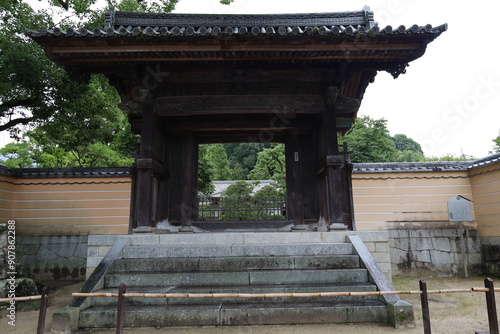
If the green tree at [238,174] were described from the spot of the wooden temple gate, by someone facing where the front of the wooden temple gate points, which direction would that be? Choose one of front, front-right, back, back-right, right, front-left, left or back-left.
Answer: back

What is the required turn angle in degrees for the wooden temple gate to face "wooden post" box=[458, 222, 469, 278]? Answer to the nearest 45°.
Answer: approximately 90° to its left

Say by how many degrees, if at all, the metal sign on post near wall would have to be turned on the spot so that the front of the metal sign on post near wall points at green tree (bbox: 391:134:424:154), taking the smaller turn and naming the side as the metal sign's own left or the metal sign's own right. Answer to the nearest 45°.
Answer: approximately 180°

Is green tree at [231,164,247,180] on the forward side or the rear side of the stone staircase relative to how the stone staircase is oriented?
on the rear side

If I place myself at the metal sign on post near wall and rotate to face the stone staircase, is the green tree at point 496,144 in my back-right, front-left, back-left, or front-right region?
back-right

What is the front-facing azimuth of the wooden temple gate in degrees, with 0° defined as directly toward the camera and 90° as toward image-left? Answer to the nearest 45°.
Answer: approximately 0°

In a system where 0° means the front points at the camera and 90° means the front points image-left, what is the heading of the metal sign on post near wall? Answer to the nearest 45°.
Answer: approximately 0°

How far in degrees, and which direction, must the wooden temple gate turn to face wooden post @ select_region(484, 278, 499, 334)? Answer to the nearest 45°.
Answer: approximately 45° to its left

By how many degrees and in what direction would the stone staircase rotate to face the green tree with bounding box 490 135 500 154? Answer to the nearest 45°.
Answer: approximately 135° to its left

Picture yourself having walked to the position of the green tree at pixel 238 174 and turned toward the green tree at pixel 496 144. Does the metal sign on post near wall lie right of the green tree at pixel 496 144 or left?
right
